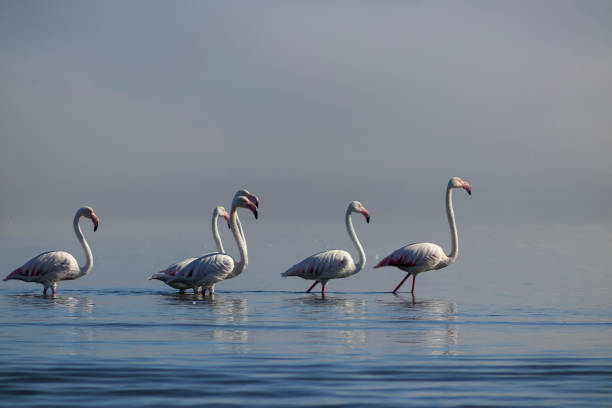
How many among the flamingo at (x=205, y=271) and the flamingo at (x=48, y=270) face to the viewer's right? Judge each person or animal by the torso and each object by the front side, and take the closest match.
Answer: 2

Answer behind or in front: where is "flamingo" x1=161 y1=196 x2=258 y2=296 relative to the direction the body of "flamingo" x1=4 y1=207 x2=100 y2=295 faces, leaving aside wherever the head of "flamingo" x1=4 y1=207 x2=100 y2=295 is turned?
in front

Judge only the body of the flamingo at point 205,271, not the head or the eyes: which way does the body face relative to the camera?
to the viewer's right

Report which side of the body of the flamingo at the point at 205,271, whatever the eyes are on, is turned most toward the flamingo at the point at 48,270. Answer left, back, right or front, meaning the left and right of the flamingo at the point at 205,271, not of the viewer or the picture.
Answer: back

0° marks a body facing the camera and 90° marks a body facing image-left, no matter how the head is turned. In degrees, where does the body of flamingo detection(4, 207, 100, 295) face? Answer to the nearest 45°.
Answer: approximately 270°
